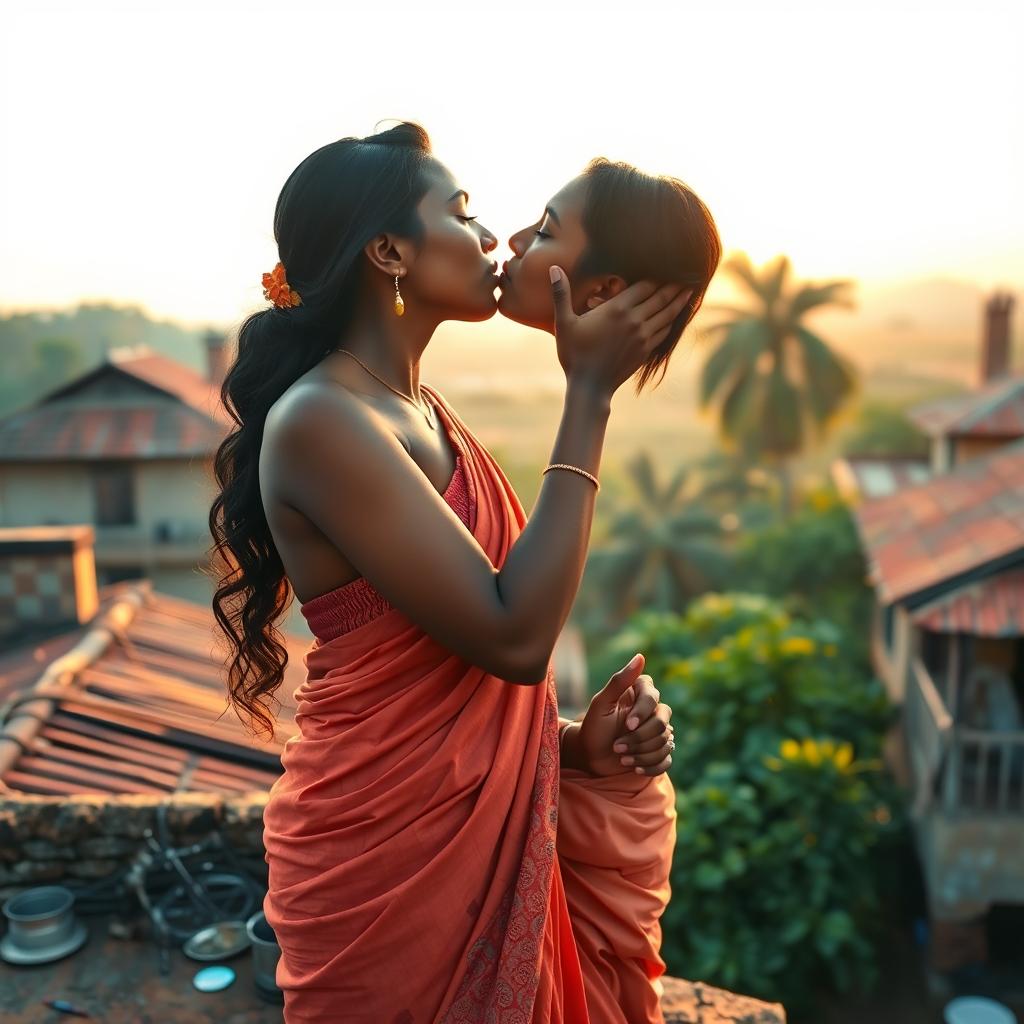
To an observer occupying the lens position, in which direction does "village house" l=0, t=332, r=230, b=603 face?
facing the viewer

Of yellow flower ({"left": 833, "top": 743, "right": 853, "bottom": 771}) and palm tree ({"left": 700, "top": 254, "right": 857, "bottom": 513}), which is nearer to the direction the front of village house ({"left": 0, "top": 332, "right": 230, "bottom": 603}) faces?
the yellow flower

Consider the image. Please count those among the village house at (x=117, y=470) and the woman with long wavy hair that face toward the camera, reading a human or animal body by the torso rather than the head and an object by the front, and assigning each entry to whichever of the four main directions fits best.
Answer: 1

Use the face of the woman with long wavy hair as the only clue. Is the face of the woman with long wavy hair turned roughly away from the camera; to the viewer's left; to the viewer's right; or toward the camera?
to the viewer's right

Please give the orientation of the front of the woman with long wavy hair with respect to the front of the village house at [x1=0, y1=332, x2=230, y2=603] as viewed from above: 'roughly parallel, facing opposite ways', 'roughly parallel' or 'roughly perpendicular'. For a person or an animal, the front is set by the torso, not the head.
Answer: roughly perpendicular

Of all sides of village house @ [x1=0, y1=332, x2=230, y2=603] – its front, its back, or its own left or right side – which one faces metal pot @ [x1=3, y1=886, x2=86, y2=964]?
front

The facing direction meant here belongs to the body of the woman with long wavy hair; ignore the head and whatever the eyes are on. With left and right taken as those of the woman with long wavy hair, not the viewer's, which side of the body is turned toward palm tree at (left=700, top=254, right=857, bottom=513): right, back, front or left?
left

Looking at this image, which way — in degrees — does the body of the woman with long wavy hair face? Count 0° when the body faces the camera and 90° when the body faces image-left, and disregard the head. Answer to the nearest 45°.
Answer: approximately 270°

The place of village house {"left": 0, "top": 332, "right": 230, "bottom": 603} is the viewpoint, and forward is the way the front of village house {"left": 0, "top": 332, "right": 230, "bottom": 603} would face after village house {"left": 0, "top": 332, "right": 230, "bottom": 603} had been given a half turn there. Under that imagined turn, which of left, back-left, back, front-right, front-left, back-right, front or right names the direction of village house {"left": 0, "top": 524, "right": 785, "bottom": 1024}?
back

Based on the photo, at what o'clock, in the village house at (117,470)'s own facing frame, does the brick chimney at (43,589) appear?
The brick chimney is roughly at 12 o'clock from the village house.

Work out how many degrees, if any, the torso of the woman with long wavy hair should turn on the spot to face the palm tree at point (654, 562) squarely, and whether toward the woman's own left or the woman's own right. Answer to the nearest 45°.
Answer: approximately 90° to the woman's own left

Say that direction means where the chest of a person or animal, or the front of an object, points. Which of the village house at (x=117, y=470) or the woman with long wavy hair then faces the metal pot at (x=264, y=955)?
the village house

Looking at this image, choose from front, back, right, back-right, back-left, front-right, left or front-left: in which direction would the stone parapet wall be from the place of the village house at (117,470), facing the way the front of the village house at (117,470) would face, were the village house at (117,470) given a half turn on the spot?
back

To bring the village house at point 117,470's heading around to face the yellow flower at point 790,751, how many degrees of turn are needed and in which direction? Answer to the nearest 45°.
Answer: approximately 45° to its left

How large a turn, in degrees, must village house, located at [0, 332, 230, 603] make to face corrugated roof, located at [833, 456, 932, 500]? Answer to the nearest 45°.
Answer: approximately 90° to its left
